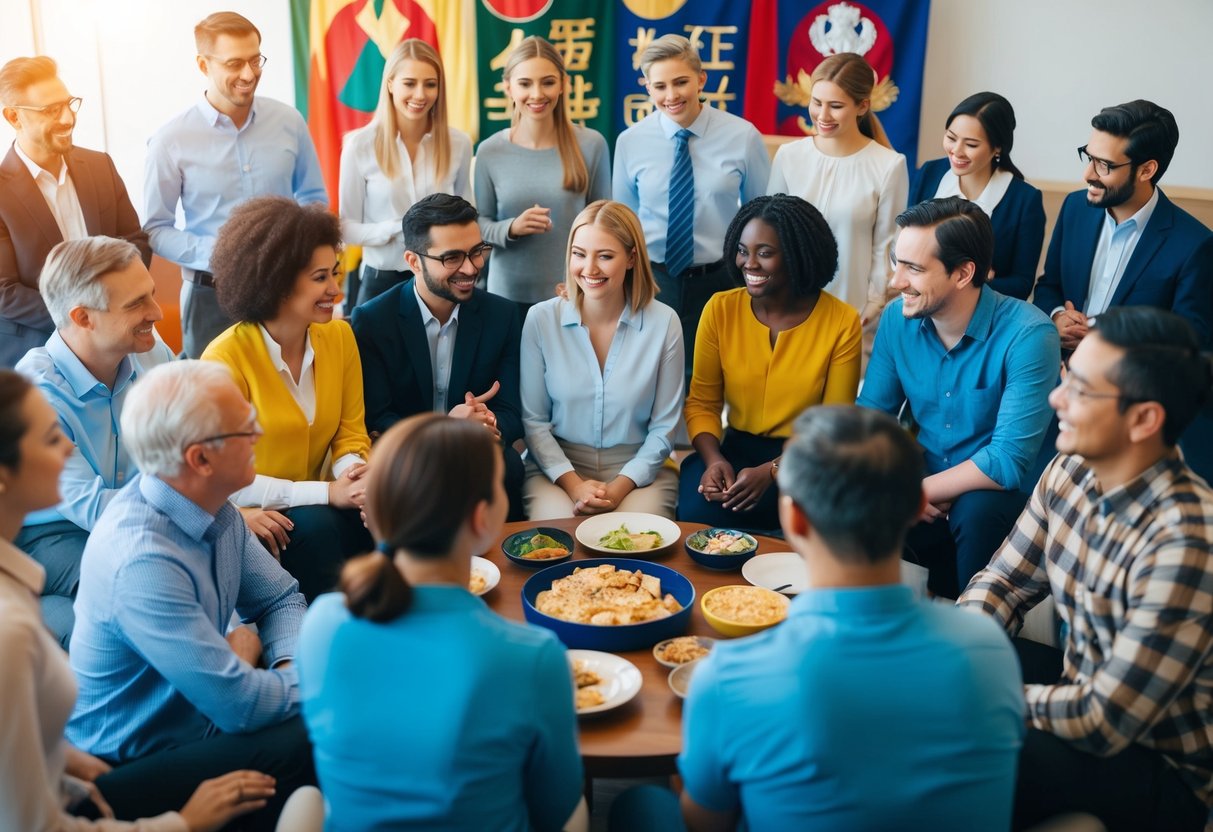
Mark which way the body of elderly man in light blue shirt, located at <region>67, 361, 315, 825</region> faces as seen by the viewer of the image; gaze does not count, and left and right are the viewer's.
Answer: facing to the right of the viewer

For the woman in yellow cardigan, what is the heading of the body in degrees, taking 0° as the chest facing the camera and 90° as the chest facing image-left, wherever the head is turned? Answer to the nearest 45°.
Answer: approximately 315°

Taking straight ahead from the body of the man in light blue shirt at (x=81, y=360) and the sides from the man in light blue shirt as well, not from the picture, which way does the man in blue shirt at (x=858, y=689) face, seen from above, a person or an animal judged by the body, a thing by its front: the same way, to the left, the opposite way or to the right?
to the left

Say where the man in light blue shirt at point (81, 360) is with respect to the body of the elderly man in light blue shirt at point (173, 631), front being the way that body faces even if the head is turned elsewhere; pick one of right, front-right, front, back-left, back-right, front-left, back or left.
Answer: left

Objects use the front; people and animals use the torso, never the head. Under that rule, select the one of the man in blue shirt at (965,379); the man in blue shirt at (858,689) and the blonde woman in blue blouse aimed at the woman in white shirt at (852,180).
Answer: the man in blue shirt at (858,689)

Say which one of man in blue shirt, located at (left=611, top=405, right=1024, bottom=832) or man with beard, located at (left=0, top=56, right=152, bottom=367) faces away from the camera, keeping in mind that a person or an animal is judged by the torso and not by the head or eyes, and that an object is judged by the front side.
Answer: the man in blue shirt

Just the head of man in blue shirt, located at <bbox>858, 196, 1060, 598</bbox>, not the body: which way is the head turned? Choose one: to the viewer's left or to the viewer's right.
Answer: to the viewer's left

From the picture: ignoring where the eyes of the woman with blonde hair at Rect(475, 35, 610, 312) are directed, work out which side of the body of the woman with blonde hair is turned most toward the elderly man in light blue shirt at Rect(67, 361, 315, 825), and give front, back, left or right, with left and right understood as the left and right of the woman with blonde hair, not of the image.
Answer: front

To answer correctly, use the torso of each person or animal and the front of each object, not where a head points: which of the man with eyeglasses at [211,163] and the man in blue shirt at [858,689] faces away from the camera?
the man in blue shirt

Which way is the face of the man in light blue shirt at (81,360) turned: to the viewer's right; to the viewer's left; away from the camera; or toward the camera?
to the viewer's right

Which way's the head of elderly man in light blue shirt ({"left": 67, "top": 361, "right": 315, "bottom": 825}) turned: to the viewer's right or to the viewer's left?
to the viewer's right

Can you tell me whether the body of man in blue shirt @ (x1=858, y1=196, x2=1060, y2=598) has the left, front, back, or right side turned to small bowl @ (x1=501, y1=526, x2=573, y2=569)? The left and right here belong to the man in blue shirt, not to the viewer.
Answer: front

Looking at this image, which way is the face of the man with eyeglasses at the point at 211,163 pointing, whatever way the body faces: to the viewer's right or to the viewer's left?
to the viewer's right

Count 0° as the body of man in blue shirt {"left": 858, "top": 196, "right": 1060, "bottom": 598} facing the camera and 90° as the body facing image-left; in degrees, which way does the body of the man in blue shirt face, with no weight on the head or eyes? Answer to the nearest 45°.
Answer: approximately 45°

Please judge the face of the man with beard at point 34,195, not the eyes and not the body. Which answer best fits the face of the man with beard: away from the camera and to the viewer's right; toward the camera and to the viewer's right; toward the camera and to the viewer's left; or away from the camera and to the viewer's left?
toward the camera and to the viewer's right

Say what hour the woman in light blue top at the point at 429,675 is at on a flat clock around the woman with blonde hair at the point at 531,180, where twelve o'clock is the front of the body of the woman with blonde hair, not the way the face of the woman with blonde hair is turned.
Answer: The woman in light blue top is roughly at 12 o'clock from the woman with blonde hair.

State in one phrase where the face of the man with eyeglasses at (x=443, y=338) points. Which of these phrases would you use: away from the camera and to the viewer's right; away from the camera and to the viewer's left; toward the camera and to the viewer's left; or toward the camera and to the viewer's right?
toward the camera and to the viewer's right
